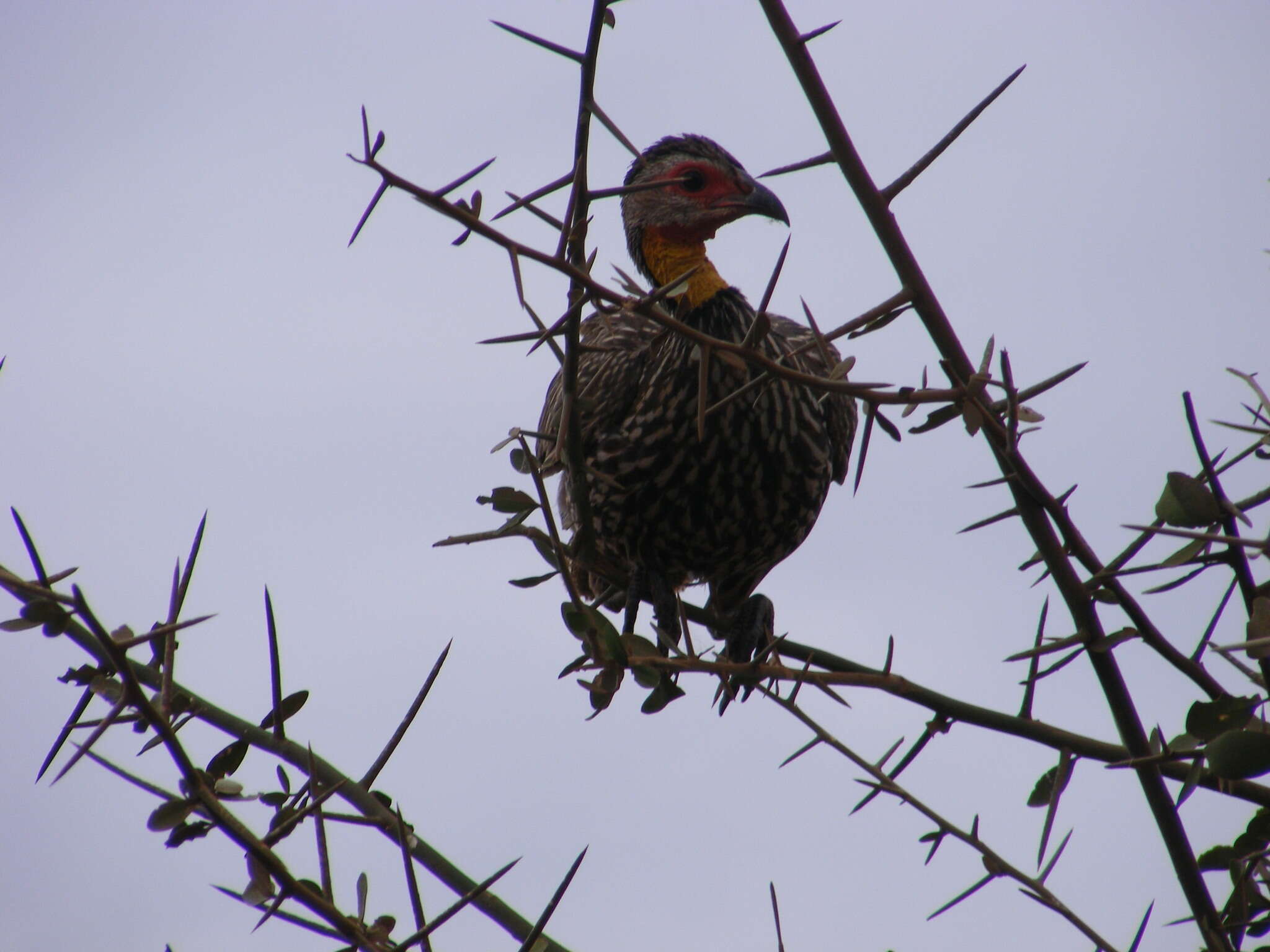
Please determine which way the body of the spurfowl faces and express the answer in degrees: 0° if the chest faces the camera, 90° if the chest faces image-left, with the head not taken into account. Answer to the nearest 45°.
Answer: approximately 315°
